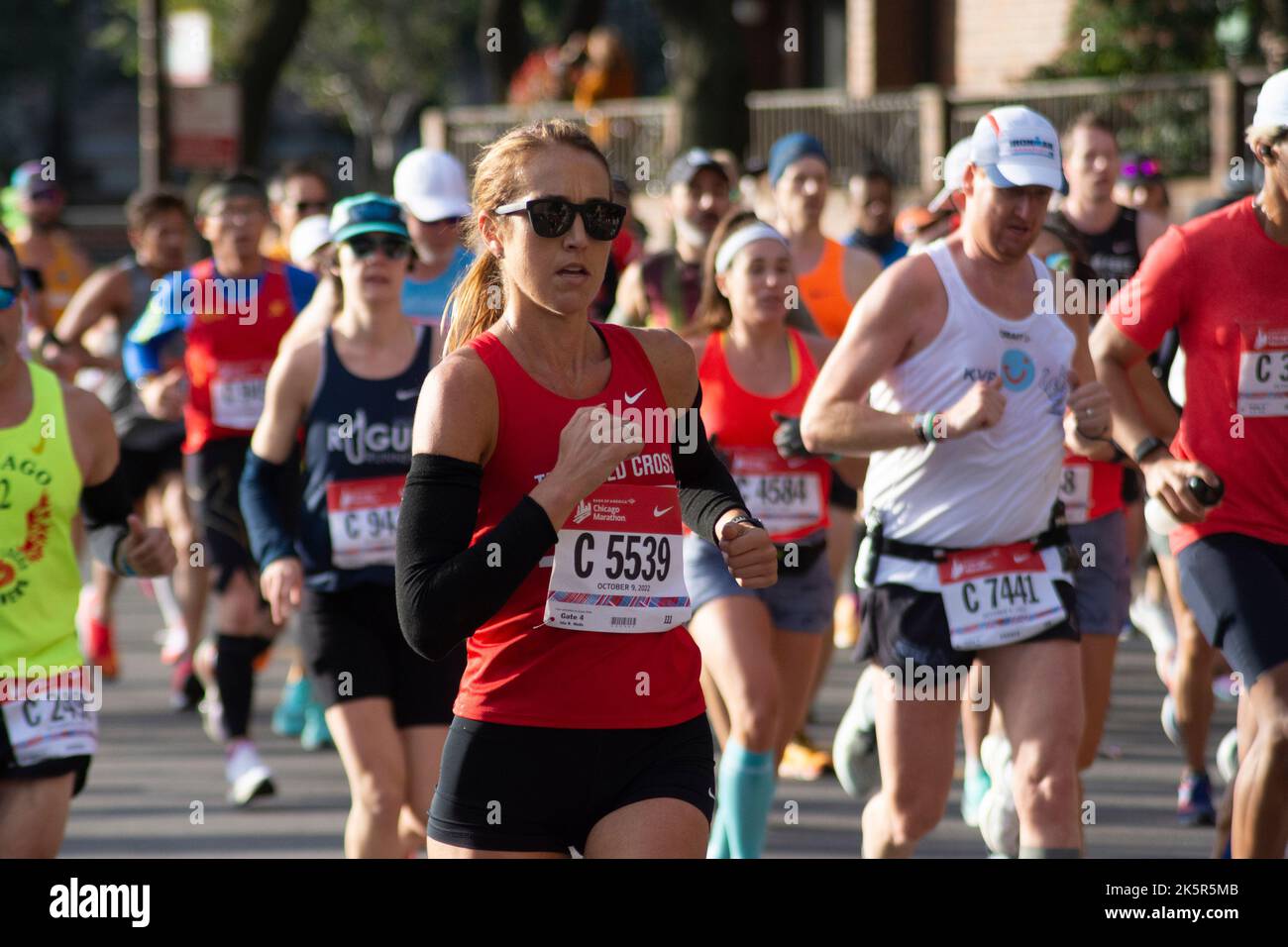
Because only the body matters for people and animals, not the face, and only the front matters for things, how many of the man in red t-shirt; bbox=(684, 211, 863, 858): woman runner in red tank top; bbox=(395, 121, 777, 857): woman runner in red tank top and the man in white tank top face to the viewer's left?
0

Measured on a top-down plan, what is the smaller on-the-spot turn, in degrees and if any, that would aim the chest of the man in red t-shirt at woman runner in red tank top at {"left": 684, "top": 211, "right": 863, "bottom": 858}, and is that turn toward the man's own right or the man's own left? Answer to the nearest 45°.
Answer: approximately 180°

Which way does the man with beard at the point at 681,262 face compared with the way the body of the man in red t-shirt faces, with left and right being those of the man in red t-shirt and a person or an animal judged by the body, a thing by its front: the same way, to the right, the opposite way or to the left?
the same way

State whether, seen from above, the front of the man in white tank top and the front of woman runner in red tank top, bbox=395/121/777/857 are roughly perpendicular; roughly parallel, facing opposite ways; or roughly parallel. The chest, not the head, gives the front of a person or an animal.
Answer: roughly parallel

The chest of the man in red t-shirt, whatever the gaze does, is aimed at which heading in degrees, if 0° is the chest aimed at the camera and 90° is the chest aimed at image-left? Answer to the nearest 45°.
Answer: approximately 315°

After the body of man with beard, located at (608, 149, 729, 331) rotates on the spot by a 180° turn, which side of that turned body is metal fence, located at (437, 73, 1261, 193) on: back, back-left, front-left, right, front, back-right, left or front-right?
front-right

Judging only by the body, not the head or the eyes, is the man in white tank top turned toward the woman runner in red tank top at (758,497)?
no

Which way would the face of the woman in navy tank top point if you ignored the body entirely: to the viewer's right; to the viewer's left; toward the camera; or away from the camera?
toward the camera

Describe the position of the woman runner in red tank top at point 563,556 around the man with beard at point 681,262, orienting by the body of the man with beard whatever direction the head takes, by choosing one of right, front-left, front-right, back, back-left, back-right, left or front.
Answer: front-right

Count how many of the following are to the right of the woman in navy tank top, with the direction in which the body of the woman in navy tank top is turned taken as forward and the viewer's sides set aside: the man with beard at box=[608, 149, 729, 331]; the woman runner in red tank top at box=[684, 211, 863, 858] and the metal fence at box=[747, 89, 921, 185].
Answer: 0

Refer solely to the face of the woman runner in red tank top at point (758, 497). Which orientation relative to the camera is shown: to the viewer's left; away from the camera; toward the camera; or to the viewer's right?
toward the camera

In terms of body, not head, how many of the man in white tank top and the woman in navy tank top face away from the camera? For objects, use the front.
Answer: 0

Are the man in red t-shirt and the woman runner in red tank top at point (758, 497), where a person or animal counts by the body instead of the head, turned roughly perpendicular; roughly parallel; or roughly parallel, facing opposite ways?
roughly parallel

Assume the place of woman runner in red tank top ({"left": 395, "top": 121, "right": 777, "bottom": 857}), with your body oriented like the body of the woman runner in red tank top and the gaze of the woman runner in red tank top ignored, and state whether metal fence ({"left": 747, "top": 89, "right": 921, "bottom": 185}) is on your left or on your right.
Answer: on your left

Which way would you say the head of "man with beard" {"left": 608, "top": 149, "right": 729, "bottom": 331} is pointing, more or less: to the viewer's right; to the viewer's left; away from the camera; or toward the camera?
toward the camera

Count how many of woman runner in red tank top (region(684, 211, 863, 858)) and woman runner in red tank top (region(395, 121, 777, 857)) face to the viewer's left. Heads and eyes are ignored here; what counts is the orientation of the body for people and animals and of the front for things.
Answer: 0

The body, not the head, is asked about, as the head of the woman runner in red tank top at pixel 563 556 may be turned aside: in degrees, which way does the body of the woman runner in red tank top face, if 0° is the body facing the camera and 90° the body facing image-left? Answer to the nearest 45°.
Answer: approximately 315°

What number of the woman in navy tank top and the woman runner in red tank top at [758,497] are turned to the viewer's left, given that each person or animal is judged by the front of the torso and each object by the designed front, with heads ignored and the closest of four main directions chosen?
0

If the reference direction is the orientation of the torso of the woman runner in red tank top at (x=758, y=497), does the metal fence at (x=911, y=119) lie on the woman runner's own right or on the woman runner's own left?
on the woman runner's own left

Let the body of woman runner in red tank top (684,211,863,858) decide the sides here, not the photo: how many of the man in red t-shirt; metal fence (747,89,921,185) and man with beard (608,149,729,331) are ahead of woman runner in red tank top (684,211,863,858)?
1

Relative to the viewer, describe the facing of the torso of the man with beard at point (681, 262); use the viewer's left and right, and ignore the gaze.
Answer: facing the viewer and to the right of the viewer
